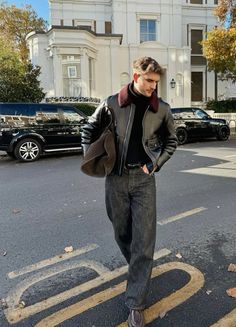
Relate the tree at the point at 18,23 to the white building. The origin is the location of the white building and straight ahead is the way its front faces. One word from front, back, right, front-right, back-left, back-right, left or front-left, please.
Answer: back-right

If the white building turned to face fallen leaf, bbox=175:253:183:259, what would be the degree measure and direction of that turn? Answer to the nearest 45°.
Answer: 0° — it already faces it

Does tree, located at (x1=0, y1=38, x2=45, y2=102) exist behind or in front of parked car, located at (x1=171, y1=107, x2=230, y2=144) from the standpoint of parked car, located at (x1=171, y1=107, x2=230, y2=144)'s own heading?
behind

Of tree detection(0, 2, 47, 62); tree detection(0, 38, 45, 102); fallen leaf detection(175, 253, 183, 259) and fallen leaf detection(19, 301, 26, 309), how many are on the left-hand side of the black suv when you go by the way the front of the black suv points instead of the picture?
2

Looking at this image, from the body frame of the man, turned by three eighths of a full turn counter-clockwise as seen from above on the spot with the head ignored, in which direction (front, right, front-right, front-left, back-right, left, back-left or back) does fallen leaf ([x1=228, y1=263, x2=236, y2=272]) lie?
front

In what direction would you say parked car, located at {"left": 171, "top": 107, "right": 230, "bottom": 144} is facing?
to the viewer's right

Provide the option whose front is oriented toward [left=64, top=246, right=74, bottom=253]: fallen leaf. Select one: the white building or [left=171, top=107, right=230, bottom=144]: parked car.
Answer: the white building

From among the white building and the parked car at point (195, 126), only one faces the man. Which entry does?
the white building
